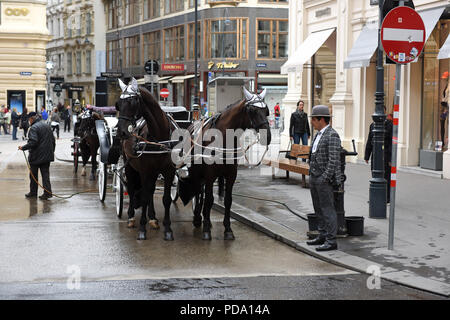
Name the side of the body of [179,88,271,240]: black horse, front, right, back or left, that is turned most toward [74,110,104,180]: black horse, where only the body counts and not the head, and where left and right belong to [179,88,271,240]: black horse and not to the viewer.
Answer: back

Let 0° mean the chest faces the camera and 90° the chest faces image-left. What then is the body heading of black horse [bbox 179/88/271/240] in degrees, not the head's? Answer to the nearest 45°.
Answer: approximately 315°

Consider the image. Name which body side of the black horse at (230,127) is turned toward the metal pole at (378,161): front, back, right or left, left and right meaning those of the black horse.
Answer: left

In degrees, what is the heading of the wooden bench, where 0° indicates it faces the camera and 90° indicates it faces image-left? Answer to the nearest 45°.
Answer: approximately 45°

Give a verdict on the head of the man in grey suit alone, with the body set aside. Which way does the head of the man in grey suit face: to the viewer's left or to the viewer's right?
to the viewer's left

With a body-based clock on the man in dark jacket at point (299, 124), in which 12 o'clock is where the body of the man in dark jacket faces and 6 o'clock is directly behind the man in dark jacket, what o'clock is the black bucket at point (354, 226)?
The black bucket is roughly at 12 o'clock from the man in dark jacket.

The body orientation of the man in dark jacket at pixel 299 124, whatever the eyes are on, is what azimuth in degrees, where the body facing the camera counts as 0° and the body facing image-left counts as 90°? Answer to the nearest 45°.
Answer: approximately 0°

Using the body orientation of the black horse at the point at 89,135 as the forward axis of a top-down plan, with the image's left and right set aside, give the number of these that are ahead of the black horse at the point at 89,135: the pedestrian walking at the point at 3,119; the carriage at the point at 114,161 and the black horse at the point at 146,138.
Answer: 2

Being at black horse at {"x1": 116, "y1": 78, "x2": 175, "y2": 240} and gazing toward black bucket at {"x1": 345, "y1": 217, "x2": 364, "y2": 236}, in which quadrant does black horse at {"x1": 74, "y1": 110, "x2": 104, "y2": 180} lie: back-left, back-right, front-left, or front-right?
back-left

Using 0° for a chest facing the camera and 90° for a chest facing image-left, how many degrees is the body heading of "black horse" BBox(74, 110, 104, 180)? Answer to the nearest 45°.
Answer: approximately 0°
